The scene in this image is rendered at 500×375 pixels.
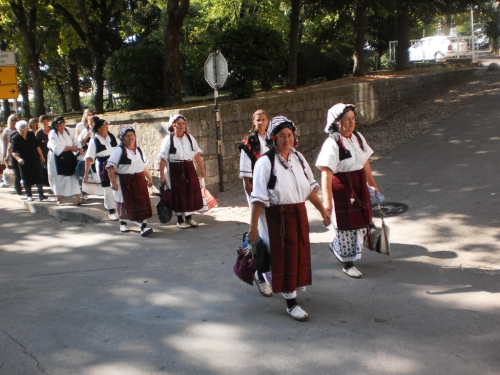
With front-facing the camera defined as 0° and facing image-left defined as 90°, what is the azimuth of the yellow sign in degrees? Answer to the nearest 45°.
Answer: approximately 0°

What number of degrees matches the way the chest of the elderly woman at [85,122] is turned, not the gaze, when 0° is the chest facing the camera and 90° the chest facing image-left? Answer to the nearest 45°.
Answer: approximately 315°

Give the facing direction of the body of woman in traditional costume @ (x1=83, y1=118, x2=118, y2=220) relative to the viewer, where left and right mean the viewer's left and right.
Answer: facing the viewer and to the right of the viewer

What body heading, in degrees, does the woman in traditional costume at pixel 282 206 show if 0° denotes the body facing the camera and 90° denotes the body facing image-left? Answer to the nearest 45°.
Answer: approximately 315°

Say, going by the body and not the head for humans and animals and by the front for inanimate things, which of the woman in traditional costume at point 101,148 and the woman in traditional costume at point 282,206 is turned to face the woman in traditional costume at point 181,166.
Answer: the woman in traditional costume at point 101,148

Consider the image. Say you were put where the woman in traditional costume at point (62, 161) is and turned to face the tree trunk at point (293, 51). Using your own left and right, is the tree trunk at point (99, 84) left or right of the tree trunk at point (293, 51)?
left

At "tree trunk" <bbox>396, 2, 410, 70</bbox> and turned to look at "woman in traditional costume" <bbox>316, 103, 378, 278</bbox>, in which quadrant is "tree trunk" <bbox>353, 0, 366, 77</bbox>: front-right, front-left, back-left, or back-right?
front-right

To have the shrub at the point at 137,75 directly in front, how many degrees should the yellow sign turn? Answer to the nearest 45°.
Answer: approximately 45° to its left
